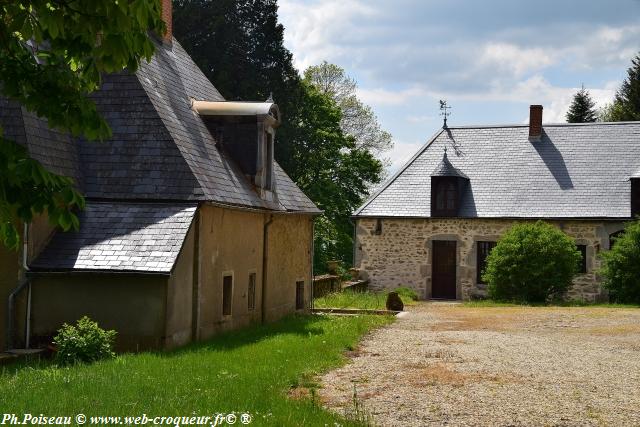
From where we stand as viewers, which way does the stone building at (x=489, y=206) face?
facing the viewer

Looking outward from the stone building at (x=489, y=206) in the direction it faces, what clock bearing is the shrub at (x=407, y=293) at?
The shrub is roughly at 2 o'clock from the stone building.

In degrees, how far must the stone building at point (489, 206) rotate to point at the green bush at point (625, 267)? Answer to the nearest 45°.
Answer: approximately 45° to its left

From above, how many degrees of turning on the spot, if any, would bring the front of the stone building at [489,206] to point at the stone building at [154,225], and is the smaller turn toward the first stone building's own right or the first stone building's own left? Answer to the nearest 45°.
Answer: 0° — it already faces it

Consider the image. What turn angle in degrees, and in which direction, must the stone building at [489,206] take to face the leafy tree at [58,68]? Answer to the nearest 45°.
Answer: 0° — it already faces it

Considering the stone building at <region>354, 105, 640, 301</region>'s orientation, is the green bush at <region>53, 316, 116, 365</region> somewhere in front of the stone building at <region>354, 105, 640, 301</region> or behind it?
in front

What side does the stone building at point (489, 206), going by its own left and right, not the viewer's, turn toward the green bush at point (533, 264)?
front

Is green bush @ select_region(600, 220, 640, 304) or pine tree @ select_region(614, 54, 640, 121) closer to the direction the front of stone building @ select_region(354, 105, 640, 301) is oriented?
the green bush

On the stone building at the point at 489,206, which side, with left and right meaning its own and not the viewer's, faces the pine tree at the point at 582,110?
back

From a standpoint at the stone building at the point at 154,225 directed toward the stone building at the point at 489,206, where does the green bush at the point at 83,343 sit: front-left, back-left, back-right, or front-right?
back-right

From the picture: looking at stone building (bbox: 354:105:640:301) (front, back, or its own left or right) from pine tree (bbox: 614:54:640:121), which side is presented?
back
